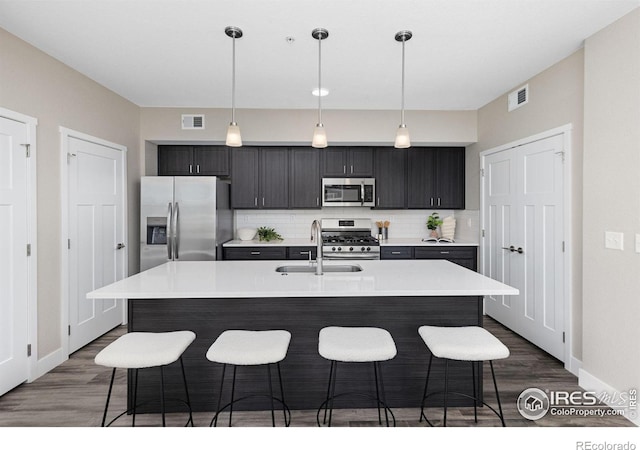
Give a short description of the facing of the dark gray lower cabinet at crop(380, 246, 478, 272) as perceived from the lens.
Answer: facing the viewer

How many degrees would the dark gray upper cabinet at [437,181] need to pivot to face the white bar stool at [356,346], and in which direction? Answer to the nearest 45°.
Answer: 0° — it already faces it

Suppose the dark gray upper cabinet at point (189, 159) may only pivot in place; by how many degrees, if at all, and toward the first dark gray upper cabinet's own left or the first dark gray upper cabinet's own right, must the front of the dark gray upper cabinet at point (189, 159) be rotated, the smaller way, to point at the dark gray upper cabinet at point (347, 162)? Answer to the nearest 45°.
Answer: approximately 90° to the first dark gray upper cabinet's own left

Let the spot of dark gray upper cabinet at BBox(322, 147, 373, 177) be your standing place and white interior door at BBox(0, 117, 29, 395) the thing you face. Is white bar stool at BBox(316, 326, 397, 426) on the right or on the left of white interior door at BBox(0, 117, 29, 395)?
left

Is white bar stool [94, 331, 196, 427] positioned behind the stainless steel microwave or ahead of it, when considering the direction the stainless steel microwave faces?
ahead

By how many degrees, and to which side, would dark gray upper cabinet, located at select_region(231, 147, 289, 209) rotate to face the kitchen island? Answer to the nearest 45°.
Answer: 0° — it already faces it

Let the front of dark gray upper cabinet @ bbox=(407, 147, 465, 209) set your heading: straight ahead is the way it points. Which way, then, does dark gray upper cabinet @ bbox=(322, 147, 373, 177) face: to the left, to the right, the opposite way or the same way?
the same way

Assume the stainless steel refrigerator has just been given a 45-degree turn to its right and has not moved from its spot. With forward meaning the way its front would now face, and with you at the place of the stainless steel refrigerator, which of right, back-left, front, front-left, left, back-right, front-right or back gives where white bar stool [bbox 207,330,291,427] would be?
front-left

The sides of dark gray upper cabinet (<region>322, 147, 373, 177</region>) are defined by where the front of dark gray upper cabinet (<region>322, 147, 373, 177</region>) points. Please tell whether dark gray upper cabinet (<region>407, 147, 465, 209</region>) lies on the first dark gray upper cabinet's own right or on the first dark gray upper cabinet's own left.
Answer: on the first dark gray upper cabinet's own left

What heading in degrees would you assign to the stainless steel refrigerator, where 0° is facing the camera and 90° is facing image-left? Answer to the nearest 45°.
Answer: approximately 0°

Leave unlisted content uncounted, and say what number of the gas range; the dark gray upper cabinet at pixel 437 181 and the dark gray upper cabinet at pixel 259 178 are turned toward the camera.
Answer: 3

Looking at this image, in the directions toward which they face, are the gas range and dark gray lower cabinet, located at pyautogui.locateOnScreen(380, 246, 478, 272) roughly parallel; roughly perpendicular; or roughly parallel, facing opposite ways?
roughly parallel

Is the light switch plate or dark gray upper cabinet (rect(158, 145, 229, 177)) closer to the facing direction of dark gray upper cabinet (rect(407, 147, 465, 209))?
the light switch plate

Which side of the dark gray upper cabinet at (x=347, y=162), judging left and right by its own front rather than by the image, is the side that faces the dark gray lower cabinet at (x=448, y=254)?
left

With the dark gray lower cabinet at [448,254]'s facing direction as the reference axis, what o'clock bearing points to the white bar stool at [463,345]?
The white bar stool is roughly at 12 o'clock from the dark gray lower cabinet.

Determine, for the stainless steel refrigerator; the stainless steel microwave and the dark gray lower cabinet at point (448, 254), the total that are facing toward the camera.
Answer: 3

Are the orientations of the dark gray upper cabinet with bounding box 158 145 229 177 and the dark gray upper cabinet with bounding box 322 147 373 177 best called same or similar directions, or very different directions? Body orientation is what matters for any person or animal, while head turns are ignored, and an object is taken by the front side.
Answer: same or similar directions

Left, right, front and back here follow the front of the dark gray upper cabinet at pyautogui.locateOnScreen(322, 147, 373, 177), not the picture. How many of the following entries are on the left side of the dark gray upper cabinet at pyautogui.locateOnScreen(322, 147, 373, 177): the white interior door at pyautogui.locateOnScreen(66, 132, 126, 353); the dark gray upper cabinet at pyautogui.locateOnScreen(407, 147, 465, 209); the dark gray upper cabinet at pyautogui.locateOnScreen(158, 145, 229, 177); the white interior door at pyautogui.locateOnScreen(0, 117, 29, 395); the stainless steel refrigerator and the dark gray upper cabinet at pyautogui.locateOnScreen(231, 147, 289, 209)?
1

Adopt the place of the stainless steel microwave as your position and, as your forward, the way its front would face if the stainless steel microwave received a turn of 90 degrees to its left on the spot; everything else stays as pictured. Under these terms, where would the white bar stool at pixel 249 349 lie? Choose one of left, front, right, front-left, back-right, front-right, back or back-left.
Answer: right

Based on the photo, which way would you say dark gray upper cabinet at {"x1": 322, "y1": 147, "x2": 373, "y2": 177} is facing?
toward the camera
